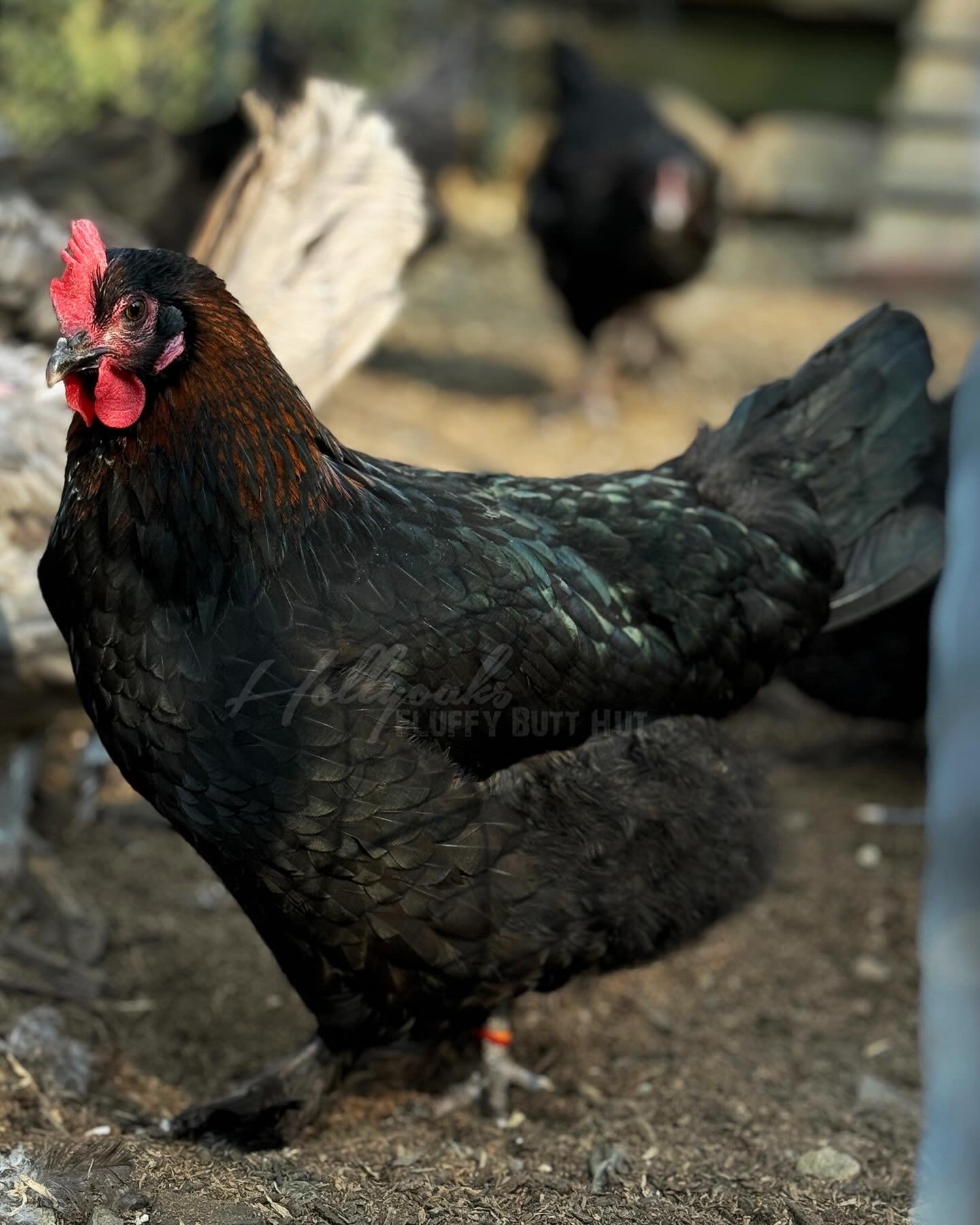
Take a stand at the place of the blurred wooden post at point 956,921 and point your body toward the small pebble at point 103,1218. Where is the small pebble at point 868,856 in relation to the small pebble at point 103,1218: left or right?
right

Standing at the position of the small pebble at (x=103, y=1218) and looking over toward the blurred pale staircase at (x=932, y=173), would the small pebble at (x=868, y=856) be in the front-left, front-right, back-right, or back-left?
front-right

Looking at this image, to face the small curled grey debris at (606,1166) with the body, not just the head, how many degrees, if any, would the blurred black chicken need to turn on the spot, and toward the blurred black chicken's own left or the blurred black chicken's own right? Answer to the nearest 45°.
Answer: approximately 45° to the blurred black chicken's own right

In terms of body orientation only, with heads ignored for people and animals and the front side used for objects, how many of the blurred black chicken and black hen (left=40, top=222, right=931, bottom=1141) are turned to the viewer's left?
1

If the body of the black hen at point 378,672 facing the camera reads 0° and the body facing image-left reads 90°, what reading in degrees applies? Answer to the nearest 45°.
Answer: approximately 90°

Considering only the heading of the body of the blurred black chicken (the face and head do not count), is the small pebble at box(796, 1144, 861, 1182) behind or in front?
in front

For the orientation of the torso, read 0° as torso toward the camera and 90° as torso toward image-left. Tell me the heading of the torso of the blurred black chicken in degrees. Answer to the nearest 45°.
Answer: approximately 315°

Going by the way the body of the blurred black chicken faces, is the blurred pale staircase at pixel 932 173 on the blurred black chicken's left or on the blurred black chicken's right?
on the blurred black chicken's left

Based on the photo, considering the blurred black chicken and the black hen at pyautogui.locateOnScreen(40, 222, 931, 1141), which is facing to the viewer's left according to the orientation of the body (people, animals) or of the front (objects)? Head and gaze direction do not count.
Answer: the black hen

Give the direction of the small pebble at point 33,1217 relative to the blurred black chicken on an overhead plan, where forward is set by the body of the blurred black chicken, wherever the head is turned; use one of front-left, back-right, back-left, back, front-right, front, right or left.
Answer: front-right

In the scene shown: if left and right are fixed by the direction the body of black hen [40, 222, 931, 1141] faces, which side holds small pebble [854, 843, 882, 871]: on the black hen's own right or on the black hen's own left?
on the black hen's own right

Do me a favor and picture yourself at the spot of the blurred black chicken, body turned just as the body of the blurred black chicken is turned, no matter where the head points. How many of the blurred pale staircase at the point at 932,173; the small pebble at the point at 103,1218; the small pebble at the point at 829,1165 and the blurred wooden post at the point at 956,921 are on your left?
1
